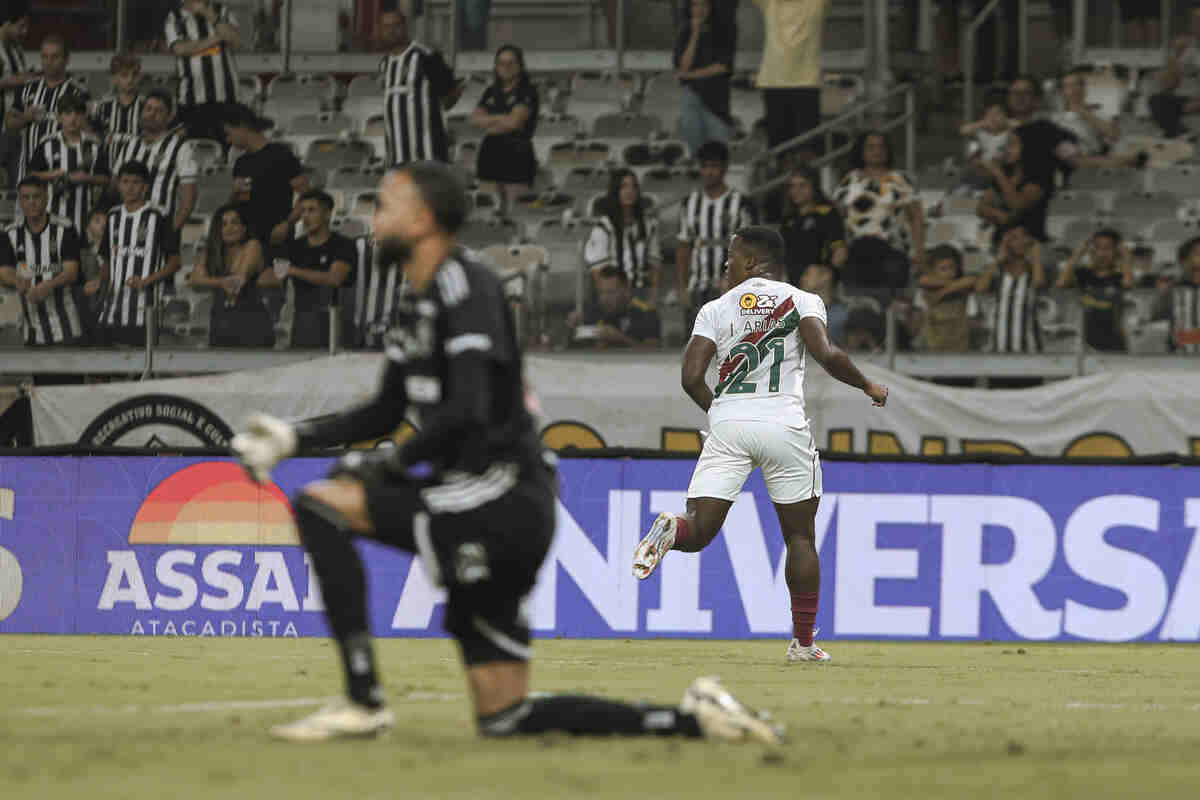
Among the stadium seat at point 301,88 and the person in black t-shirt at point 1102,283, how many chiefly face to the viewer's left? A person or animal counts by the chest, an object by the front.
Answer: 0

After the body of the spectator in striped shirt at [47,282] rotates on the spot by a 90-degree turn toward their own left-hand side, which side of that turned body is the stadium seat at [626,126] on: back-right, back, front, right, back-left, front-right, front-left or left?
front-left

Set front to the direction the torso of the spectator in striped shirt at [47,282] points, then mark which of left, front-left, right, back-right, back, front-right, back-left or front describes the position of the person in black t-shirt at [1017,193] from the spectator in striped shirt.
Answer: left

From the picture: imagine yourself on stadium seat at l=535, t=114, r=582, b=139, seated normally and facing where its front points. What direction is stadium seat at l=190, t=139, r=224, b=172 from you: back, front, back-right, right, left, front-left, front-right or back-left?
front-right

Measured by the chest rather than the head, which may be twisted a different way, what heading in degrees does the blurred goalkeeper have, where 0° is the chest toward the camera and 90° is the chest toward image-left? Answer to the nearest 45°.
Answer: approximately 90°

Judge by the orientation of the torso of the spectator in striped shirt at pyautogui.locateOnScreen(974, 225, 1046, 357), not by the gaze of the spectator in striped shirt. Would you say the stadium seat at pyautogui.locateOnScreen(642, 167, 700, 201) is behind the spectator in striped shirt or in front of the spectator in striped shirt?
behind

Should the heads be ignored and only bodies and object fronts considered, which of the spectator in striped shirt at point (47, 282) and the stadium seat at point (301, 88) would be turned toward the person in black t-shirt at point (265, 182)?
the stadium seat

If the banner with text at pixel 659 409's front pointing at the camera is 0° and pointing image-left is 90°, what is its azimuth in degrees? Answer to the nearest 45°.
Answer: approximately 0°

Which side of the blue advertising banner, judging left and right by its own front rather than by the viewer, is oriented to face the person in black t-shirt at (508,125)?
back

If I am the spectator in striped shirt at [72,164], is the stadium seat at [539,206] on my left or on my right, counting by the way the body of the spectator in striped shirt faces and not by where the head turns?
on my left

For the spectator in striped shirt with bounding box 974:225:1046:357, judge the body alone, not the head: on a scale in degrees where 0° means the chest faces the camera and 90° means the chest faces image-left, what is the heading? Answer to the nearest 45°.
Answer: approximately 0°
